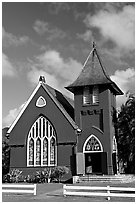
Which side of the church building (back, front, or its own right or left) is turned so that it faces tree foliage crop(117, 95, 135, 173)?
left

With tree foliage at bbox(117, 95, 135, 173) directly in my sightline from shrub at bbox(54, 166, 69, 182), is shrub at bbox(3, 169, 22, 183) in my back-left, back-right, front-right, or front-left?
back-left

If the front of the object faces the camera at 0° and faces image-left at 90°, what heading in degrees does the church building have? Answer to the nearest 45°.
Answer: approximately 0°
